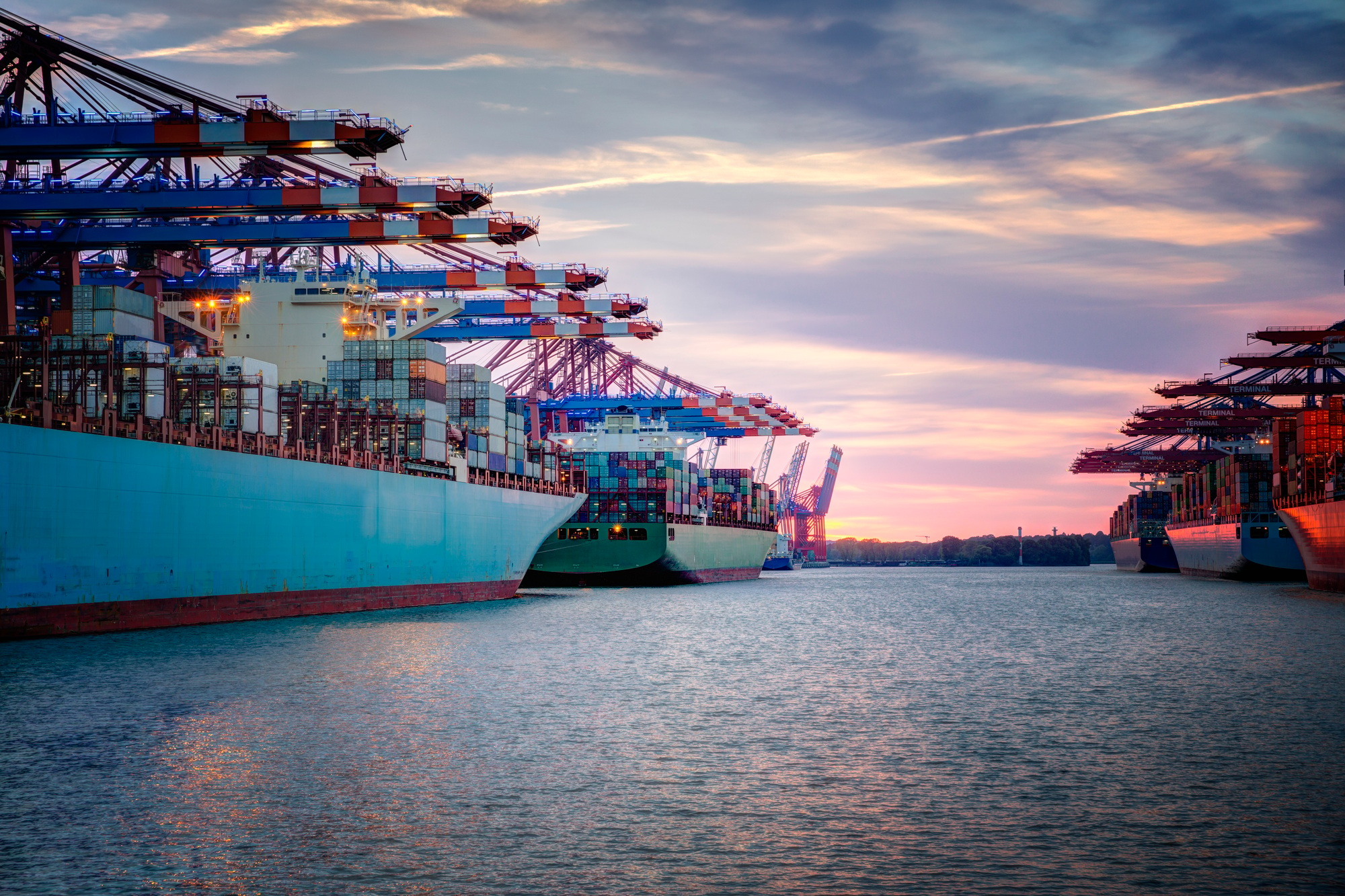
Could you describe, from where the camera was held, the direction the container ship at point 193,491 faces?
facing away from the viewer and to the right of the viewer
